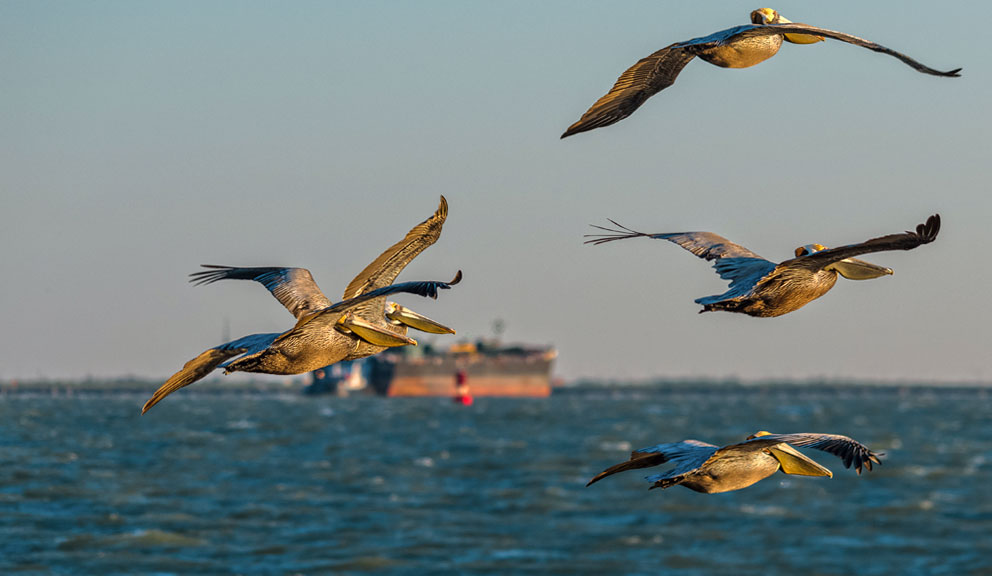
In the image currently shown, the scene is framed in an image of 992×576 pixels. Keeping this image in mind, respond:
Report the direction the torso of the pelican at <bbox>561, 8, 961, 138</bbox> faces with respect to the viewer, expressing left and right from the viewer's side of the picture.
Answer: facing away from the viewer and to the right of the viewer

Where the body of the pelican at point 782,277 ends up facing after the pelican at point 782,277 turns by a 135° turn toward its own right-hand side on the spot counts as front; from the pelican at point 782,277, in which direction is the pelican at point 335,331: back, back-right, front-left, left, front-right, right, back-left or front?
right

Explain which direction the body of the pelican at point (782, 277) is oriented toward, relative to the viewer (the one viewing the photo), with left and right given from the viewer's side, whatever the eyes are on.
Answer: facing away from the viewer and to the right of the viewer
